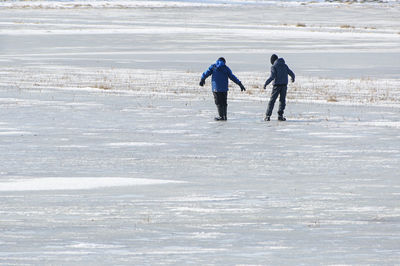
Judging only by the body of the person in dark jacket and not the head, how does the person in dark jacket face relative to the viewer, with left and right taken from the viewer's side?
facing away from the viewer and to the left of the viewer

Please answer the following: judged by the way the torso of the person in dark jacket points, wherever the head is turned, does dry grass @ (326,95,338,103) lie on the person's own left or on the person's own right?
on the person's own right
